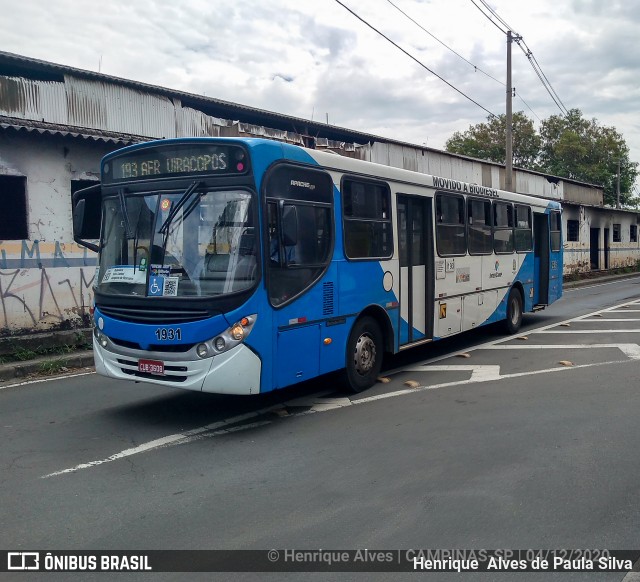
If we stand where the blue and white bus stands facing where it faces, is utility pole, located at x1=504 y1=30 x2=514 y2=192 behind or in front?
behind

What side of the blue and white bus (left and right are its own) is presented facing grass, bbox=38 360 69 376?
front

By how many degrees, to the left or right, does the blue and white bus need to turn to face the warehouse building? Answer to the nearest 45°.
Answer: approximately 90° to its right

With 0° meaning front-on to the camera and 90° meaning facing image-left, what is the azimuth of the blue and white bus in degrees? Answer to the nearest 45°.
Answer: approximately 45°

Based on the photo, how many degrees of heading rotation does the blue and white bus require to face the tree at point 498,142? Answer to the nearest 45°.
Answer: approximately 135° to its right
